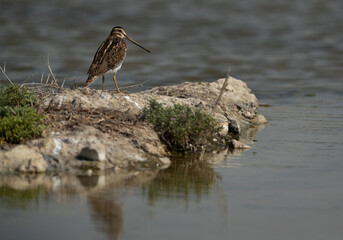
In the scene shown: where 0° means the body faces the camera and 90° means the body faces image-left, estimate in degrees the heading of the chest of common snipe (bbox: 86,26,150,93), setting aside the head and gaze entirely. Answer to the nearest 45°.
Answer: approximately 270°

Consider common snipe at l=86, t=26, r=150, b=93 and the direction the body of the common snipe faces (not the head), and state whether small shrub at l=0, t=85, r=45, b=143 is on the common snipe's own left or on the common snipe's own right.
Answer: on the common snipe's own right

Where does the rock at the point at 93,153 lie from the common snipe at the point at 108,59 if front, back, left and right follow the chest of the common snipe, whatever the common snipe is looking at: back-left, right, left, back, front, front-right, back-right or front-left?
right

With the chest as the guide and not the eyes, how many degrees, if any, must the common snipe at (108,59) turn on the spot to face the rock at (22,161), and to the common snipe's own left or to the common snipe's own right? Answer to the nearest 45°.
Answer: approximately 90° to the common snipe's own right

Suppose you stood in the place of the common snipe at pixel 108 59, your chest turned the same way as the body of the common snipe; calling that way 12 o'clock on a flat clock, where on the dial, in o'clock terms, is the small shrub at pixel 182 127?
The small shrub is roughly at 2 o'clock from the common snipe.
